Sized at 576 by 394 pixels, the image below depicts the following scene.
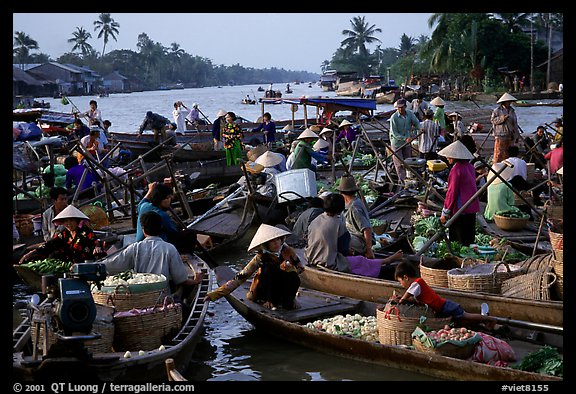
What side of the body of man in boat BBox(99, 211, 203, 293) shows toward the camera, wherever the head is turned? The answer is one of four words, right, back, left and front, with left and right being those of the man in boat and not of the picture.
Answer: back

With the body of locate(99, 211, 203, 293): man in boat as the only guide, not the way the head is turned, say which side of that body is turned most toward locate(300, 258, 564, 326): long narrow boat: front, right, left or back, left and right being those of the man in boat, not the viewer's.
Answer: right

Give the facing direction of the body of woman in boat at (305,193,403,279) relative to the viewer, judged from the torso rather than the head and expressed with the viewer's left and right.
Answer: facing away from the viewer and to the right of the viewer

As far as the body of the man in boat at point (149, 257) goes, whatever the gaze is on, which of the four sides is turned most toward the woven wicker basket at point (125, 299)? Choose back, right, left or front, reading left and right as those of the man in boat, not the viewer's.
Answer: back

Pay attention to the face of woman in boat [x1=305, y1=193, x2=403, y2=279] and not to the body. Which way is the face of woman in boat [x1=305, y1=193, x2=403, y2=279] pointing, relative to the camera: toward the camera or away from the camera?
away from the camera

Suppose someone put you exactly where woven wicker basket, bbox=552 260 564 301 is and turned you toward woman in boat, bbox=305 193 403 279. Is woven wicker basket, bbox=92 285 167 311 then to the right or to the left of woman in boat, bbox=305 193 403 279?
left
